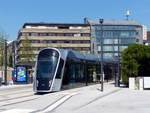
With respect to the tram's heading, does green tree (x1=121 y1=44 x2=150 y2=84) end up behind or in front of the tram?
behind

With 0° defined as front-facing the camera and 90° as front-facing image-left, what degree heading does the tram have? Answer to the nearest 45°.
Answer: approximately 45°
